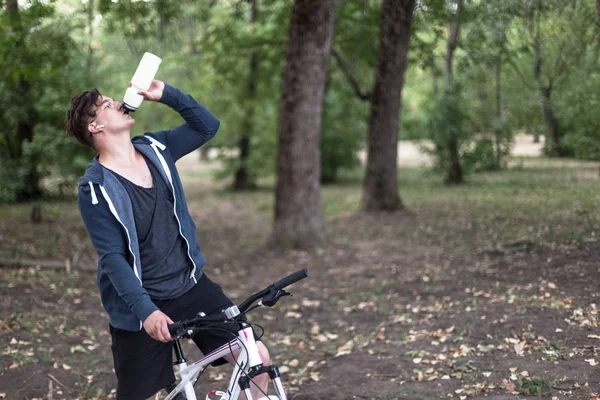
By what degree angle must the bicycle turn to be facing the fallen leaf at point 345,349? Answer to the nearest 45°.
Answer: approximately 135° to its left

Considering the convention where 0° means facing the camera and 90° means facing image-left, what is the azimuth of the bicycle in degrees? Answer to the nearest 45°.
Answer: approximately 315°

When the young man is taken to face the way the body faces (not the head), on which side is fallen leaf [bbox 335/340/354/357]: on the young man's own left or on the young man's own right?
on the young man's own left

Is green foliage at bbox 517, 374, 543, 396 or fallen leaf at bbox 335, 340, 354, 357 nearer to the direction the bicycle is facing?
the green foliage

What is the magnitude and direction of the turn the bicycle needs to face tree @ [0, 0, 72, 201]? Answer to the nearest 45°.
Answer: approximately 135° to its left

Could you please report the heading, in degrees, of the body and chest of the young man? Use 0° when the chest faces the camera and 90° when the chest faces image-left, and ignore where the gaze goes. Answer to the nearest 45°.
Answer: approximately 315°

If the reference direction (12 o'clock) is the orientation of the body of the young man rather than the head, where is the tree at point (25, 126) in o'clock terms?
The tree is roughly at 7 o'clock from the young man.
